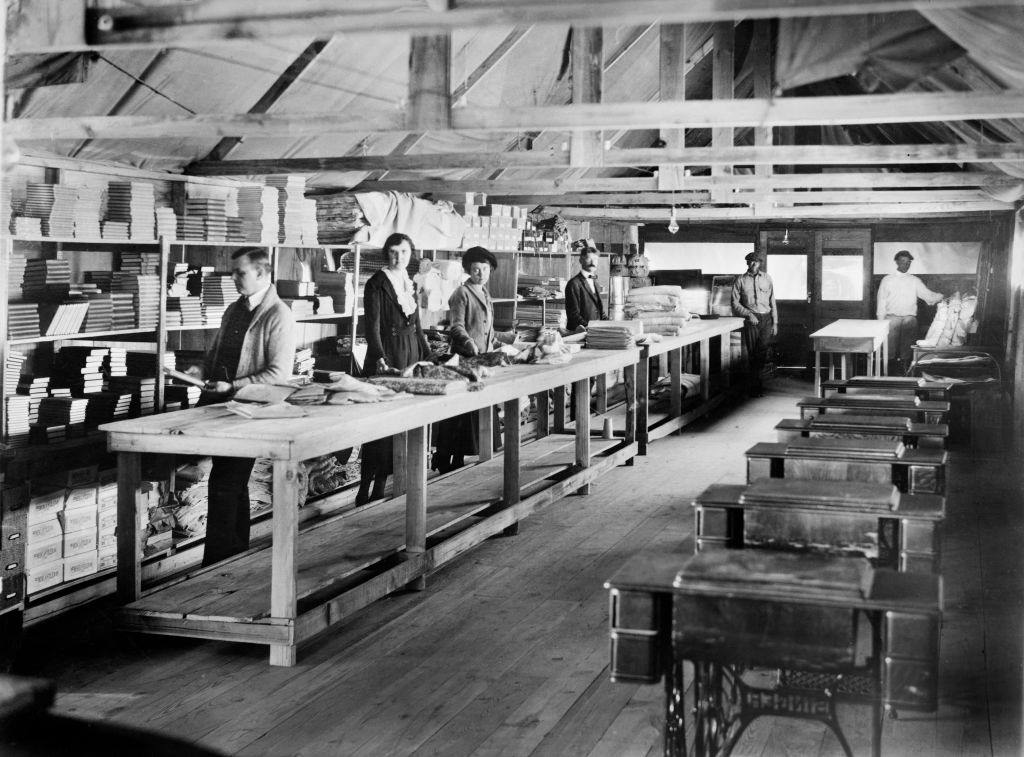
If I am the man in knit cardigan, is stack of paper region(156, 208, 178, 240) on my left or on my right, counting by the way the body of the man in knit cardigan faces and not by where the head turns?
on my right

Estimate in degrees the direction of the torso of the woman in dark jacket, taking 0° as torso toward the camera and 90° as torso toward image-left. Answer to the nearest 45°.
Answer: approximately 315°
